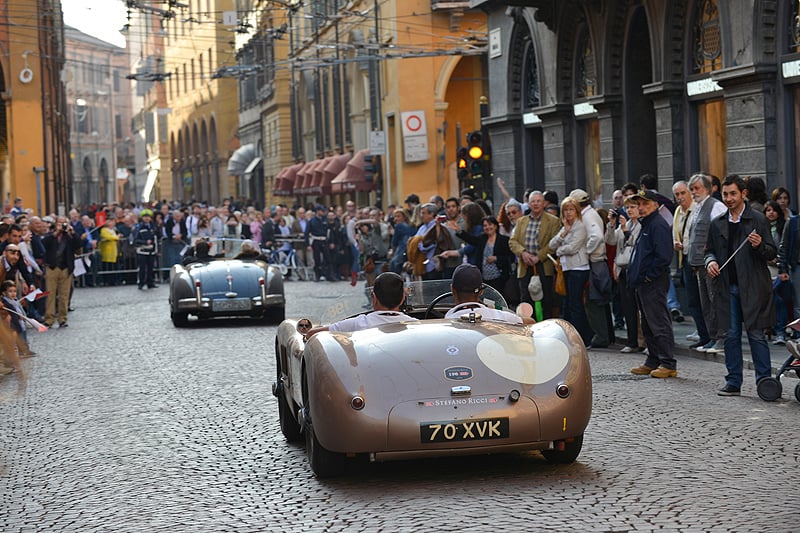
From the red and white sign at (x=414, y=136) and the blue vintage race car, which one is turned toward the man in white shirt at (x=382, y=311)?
the red and white sign

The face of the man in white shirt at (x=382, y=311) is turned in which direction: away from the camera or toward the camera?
away from the camera

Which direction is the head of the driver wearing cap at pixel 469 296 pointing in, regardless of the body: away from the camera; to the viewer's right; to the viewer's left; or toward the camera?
away from the camera

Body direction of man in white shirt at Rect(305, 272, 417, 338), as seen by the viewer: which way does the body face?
away from the camera

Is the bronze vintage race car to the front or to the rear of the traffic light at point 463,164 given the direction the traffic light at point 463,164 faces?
to the front

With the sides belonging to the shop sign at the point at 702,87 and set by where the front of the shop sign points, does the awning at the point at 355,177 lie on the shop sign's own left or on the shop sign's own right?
on the shop sign's own right

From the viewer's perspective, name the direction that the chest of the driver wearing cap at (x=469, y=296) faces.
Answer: away from the camera

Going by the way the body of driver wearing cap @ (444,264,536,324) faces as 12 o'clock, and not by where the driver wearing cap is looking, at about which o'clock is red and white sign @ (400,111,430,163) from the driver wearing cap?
The red and white sign is roughly at 12 o'clock from the driver wearing cap.

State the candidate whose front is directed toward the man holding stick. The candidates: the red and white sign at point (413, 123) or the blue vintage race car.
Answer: the red and white sign

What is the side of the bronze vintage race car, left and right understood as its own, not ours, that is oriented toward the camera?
back

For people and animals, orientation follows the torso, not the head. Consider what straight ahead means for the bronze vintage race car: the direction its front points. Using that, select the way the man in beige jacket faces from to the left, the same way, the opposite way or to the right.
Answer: the opposite way

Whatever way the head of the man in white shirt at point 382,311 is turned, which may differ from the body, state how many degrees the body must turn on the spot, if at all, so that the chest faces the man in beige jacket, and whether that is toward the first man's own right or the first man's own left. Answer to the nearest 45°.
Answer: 0° — they already face them

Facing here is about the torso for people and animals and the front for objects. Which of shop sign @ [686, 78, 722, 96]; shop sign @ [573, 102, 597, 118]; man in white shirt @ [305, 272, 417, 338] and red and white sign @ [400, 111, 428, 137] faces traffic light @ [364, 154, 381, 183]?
the man in white shirt

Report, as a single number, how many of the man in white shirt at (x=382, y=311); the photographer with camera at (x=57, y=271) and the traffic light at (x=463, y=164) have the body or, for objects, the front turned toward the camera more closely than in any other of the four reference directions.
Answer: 2

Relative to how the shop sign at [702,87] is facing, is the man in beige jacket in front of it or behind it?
in front
